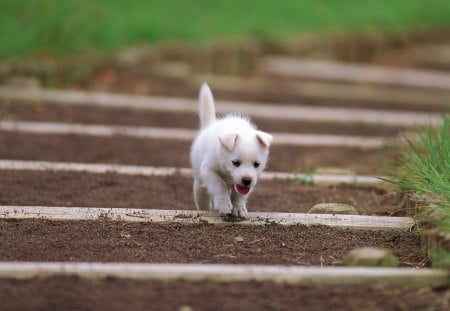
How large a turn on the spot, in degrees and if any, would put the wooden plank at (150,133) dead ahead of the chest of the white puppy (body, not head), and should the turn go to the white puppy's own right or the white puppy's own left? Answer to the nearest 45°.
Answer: approximately 135° to the white puppy's own left

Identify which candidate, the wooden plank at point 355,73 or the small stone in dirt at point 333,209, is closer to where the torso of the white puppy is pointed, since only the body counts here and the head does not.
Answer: the small stone in dirt

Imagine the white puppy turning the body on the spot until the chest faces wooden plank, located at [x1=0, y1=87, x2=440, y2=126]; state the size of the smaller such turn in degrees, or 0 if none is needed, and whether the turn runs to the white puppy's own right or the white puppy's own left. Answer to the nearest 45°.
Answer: approximately 135° to the white puppy's own left

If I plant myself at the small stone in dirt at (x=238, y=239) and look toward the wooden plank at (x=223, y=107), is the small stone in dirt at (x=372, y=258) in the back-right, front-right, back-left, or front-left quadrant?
back-right

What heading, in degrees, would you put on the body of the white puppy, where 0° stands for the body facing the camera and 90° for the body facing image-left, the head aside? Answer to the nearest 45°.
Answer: approximately 315°

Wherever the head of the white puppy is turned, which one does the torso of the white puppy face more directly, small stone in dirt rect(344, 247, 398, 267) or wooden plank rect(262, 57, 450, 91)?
the small stone in dirt

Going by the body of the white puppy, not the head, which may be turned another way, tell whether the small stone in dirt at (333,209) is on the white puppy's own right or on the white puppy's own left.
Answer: on the white puppy's own left

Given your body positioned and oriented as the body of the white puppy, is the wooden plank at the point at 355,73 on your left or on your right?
on your left
